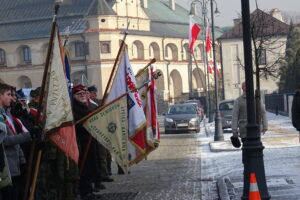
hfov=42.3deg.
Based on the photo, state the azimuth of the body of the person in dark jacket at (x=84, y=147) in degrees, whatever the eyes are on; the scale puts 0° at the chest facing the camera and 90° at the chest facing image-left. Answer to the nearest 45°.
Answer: approximately 315°

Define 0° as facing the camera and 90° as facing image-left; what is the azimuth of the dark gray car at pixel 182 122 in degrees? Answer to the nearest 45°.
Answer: approximately 0°

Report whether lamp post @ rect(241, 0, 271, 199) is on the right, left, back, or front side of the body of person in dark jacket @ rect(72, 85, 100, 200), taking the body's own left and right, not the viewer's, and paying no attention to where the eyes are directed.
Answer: front

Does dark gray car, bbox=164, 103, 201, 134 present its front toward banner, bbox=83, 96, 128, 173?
yes

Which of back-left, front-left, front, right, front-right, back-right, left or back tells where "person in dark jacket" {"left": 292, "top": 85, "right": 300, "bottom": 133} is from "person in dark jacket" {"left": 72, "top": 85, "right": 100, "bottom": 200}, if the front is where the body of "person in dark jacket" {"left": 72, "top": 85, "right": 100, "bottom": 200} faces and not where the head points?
front-left

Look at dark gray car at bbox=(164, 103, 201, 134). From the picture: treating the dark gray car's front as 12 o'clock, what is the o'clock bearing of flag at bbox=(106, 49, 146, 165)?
The flag is roughly at 12 o'clock from the dark gray car.

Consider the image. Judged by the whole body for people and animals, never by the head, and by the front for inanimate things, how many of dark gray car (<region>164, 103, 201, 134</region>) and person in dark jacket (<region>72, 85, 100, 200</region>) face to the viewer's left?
0

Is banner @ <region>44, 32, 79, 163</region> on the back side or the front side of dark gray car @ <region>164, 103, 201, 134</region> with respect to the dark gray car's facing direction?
on the front side
